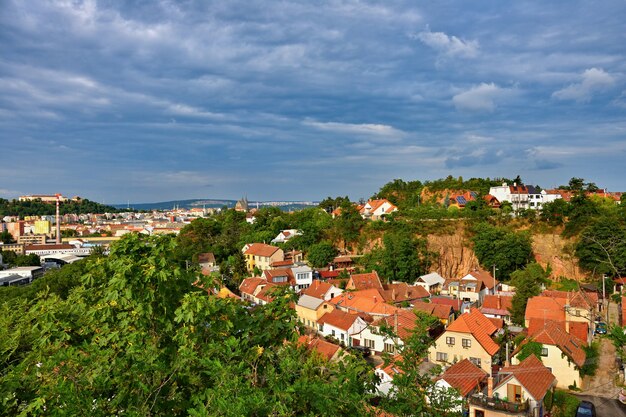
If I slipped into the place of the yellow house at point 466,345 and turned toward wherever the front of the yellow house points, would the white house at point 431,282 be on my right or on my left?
on my right

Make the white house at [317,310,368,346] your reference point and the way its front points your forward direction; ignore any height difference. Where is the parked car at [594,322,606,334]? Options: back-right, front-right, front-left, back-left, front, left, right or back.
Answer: back-left

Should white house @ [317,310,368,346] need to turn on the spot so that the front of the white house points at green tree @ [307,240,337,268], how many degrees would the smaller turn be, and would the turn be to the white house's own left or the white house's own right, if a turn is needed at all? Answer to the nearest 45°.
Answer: approximately 135° to the white house's own right

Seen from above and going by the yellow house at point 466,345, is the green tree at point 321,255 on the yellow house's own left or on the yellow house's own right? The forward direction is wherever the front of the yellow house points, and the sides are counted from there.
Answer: on the yellow house's own right

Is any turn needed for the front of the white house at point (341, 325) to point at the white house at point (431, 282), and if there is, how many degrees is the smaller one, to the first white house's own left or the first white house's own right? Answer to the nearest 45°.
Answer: approximately 180°

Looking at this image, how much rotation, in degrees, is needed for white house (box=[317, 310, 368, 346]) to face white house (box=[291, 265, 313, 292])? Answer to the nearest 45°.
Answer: approximately 135° to its right

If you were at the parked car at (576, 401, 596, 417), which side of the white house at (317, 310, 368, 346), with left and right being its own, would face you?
left

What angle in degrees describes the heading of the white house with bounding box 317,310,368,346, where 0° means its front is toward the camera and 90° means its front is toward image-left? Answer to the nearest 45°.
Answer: approximately 45°

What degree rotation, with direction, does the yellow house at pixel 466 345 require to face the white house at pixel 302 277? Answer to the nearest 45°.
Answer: approximately 90° to its right
